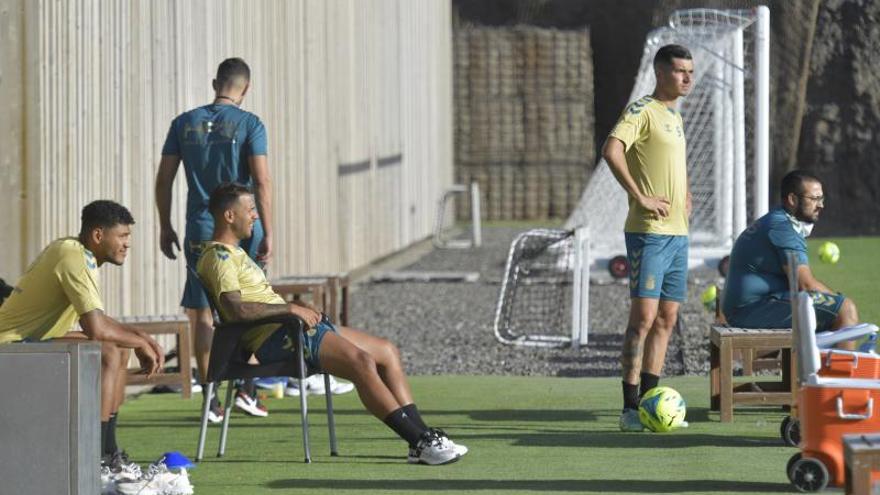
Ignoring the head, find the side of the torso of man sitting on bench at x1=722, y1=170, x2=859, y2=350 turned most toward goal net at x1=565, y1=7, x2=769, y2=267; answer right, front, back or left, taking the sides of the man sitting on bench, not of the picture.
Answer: left

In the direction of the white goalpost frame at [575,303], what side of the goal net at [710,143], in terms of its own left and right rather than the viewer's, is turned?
right

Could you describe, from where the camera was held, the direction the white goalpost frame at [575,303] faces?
facing to the right of the viewer

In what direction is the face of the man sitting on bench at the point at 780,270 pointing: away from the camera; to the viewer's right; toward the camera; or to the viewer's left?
to the viewer's right

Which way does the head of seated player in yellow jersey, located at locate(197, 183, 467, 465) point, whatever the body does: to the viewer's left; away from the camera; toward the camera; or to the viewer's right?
to the viewer's right

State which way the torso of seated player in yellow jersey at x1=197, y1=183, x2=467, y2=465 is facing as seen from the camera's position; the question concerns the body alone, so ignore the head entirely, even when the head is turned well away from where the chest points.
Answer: to the viewer's right

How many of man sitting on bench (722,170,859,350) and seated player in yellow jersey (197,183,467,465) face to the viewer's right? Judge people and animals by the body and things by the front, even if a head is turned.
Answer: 2

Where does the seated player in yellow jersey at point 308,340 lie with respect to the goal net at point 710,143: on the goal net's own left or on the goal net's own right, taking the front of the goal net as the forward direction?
on the goal net's own right

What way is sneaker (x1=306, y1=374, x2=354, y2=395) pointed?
to the viewer's right

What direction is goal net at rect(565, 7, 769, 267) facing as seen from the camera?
to the viewer's right
